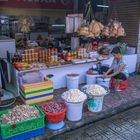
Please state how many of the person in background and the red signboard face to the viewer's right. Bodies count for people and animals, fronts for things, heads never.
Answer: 0

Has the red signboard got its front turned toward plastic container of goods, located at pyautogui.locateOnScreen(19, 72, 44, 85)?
yes

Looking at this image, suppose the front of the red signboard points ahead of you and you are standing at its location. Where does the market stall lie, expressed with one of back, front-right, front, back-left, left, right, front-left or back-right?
front

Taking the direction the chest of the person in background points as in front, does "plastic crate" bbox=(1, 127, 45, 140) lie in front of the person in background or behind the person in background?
in front

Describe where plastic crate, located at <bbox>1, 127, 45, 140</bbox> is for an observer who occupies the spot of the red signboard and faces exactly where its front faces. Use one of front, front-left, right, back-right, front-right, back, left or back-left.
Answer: front

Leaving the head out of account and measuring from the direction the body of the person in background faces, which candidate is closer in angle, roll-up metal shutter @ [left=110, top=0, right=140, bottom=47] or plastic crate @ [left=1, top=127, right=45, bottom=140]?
the plastic crate

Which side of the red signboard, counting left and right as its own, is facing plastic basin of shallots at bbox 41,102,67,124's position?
front

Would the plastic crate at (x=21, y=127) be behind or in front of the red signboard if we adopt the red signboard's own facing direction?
in front

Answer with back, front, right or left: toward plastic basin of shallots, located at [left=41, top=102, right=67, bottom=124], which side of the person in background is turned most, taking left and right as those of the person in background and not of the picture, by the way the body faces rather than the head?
front

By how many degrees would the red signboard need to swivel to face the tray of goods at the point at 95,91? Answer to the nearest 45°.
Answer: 0° — it already faces it

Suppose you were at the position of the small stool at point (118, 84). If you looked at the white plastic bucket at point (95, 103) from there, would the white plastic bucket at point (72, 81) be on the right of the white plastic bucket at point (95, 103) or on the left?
right

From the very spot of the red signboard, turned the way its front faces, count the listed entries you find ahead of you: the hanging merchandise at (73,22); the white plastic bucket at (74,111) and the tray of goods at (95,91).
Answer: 3

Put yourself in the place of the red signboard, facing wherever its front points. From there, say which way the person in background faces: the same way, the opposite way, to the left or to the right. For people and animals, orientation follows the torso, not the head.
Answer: to the right

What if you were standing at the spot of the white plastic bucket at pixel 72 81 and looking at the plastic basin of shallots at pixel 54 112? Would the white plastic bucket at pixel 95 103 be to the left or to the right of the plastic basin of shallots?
left

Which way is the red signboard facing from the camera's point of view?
toward the camera

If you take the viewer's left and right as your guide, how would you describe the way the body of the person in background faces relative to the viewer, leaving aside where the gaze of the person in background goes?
facing the viewer and to the left of the viewer
